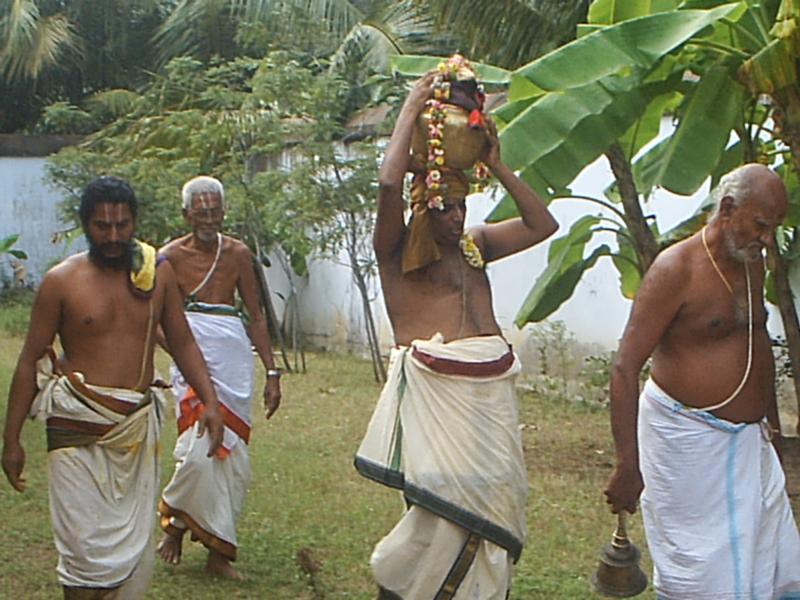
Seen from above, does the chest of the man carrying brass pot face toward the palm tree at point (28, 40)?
no

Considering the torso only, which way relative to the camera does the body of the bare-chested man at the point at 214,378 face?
toward the camera

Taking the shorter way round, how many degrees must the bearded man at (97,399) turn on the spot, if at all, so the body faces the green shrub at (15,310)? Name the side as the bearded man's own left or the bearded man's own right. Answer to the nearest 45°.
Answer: approximately 180°

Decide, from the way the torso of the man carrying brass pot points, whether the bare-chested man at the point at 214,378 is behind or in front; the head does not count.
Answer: behind

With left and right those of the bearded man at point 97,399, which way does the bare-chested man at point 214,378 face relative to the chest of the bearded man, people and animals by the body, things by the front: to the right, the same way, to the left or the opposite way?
the same way

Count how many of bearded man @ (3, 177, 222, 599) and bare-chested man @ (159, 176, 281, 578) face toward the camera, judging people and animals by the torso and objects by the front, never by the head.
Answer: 2

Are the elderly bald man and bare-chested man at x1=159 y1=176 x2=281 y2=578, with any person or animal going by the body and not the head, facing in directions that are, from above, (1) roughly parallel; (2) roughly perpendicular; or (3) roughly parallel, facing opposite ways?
roughly parallel

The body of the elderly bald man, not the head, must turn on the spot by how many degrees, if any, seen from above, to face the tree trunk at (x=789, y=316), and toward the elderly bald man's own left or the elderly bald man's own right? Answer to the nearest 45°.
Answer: approximately 135° to the elderly bald man's own left

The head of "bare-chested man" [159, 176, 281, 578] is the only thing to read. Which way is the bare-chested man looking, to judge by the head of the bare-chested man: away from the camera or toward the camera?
toward the camera

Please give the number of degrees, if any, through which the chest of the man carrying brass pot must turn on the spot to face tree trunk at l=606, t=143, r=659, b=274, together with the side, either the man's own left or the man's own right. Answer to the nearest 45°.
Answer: approximately 135° to the man's own left

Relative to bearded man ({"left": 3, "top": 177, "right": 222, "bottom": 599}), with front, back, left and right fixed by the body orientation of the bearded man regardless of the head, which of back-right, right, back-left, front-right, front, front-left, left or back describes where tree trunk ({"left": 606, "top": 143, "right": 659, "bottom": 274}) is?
back-left

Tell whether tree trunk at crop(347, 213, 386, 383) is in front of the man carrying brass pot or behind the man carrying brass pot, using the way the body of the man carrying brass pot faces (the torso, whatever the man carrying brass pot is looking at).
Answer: behind

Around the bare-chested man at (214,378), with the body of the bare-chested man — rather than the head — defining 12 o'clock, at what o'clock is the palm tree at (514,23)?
The palm tree is roughly at 7 o'clock from the bare-chested man.

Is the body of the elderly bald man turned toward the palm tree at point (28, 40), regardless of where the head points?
no

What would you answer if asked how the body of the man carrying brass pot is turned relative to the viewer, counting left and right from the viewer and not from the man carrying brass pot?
facing the viewer and to the right of the viewer
